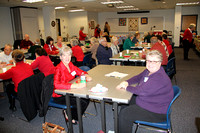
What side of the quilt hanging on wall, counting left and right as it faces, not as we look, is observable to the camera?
front

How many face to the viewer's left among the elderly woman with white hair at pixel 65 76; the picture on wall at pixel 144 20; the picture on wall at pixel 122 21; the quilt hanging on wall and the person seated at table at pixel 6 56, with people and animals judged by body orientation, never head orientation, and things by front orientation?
0

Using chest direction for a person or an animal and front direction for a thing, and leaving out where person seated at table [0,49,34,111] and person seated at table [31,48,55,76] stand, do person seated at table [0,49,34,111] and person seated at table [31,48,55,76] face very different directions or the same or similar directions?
same or similar directions

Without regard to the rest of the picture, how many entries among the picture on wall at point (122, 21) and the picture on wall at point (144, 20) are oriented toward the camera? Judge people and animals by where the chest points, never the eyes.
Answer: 2

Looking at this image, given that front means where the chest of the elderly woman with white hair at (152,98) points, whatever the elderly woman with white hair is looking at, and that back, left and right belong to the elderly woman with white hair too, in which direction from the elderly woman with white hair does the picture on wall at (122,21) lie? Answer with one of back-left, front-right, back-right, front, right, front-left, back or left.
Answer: right

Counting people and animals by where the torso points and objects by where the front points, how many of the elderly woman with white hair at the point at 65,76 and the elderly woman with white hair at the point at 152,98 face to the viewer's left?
1

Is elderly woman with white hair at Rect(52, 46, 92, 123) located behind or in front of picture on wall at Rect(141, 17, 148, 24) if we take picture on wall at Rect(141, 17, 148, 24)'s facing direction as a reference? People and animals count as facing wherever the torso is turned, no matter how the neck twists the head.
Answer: in front

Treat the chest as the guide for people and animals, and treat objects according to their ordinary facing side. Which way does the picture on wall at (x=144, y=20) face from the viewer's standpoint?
toward the camera

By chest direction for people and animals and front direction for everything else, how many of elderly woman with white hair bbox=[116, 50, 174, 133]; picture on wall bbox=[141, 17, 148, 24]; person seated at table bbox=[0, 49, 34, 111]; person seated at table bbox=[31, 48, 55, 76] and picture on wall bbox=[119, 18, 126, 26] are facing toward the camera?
2

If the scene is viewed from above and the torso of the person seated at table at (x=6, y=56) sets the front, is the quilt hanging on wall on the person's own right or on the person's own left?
on the person's own left

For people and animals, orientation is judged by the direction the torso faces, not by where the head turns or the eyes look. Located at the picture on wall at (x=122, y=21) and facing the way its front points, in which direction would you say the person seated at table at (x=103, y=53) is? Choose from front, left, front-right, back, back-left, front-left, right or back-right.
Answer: front

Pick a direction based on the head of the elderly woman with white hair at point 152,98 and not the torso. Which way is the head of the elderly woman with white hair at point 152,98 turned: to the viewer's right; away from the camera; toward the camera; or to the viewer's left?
toward the camera

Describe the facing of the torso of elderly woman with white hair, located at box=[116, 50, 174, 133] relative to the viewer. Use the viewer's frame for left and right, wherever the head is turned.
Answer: facing to the left of the viewer

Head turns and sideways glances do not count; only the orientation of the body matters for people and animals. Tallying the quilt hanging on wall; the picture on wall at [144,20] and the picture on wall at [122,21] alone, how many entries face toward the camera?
3

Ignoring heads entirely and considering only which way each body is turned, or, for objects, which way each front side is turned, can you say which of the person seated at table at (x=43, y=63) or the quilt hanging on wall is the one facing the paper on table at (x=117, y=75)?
the quilt hanging on wall

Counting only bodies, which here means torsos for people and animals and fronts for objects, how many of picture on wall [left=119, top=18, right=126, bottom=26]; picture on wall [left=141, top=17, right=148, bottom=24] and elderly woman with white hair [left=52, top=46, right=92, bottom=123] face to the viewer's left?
0

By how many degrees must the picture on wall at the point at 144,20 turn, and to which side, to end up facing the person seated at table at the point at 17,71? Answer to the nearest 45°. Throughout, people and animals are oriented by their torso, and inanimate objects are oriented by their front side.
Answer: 0° — it already faces them
